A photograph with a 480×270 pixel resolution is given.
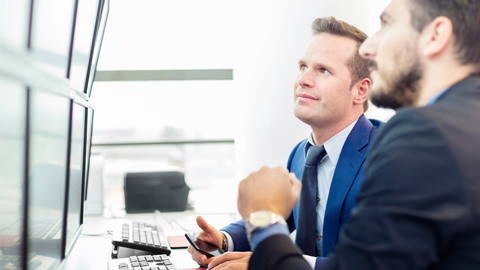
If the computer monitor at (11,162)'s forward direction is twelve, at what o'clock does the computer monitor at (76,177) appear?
the computer monitor at (76,177) is roughly at 8 o'clock from the computer monitor at (11,162).

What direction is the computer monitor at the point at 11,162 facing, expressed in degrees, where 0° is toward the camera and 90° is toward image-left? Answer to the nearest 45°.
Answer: approximately 315°

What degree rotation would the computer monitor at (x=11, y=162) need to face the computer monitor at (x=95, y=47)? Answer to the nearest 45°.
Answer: approximately 135° to its left
